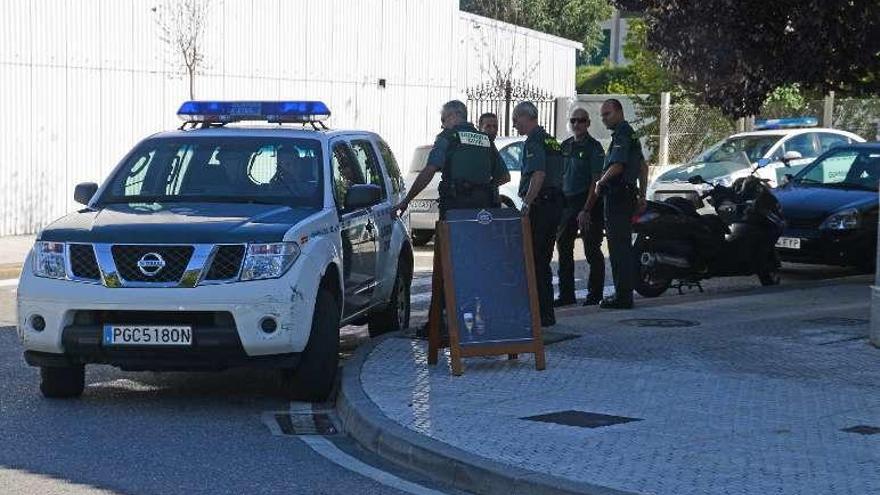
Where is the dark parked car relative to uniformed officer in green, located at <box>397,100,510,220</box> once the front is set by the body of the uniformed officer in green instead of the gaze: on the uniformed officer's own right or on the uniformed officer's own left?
on the uniformed officer's own right

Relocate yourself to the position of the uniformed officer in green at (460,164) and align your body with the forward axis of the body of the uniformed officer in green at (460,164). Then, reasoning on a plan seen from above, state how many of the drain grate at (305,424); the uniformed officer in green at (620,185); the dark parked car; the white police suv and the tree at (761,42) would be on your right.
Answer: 3

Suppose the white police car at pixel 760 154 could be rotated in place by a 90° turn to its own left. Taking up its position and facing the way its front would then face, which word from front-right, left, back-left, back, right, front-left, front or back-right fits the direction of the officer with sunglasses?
front-right

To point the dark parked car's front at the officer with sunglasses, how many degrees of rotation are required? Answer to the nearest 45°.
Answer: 0° — it already faces them

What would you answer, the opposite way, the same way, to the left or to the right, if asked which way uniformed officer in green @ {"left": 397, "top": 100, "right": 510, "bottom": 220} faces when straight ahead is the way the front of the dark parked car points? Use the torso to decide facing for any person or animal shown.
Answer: to the right

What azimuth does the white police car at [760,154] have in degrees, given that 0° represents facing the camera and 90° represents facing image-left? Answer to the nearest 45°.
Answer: approximately 45°

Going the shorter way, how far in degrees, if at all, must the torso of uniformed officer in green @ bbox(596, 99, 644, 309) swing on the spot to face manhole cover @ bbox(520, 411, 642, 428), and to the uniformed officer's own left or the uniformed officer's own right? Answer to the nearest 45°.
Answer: approximately 90° to the uniformed officer's own left

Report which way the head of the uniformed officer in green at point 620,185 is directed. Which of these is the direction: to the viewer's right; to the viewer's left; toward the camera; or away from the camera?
to the viewer's left

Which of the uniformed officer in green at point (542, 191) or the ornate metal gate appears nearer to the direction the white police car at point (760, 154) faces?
the uniformed officer in green

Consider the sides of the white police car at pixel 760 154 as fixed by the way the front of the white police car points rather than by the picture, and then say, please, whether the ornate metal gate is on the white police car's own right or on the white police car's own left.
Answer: on the white police car's own right

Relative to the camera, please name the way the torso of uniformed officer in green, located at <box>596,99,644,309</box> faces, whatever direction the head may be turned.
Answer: to the viewer's left
